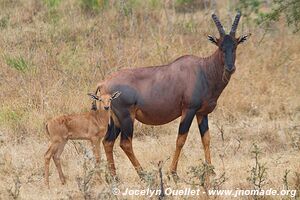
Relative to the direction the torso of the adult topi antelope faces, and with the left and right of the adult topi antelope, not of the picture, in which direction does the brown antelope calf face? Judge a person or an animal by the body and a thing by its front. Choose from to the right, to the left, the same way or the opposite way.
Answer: the same way

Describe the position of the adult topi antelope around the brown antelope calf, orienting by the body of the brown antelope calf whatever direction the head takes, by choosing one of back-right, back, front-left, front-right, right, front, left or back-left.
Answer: front

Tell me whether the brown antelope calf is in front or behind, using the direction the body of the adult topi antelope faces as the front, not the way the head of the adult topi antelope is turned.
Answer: behind

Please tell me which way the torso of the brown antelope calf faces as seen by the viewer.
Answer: to the viewer's right

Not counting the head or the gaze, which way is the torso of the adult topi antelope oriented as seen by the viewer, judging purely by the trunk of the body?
to the viewer's right

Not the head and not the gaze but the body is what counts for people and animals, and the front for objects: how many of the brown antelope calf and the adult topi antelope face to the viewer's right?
2
